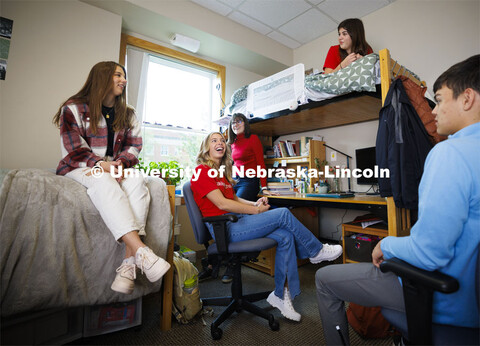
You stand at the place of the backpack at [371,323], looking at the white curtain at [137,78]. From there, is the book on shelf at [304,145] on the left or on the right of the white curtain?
right

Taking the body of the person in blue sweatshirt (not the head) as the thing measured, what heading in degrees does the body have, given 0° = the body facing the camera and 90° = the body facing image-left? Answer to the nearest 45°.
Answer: approximately 90°

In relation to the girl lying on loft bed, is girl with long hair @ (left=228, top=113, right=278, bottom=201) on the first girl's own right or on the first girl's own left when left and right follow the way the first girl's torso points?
on the first girl's own right

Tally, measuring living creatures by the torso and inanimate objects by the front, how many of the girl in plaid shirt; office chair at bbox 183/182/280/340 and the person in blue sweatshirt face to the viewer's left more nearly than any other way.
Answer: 1

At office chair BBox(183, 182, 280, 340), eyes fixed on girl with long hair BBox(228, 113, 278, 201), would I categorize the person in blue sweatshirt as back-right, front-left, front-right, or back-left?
back-right

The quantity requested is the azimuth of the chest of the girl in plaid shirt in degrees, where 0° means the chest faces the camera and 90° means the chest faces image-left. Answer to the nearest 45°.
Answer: approximately 315°

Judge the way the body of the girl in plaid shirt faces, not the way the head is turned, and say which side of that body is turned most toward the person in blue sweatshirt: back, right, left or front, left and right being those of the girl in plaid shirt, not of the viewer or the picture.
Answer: front

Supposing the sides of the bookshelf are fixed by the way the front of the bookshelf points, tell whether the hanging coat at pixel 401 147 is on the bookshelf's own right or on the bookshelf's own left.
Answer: on the bookshelf's own left

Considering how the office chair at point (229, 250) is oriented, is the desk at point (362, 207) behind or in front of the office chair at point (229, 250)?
in front

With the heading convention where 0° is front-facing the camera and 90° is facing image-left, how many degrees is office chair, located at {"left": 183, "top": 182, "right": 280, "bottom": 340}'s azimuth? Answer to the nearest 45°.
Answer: approximately 270°

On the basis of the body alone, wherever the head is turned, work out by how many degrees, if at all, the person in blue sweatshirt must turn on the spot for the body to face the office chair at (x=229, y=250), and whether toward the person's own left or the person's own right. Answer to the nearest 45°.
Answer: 0° — they already face it
